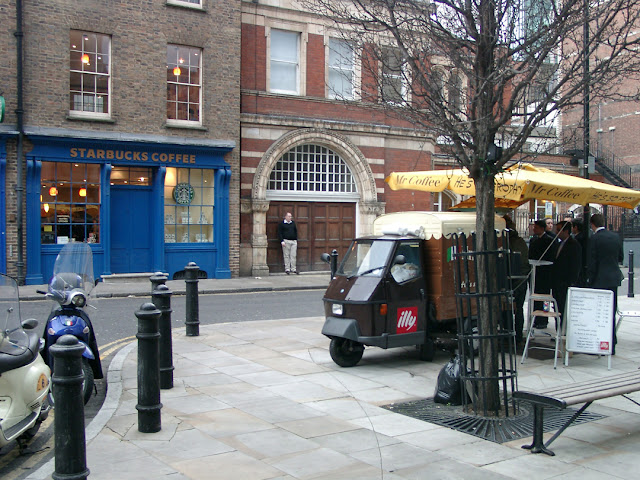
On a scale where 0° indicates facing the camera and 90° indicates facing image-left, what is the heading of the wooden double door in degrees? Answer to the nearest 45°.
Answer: approximately 0°

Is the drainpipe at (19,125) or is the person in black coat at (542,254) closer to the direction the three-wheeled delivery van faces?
the drainpipe

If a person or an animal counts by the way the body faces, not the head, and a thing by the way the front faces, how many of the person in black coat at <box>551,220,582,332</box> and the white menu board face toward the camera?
1

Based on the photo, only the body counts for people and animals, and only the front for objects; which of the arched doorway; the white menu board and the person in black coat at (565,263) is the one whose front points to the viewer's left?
the person in black coat

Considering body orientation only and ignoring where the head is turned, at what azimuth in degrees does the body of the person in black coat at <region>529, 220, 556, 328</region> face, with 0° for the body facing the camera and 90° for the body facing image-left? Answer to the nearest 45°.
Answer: approximately 45°

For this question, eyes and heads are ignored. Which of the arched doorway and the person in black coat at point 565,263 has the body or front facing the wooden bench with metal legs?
the arched doorway

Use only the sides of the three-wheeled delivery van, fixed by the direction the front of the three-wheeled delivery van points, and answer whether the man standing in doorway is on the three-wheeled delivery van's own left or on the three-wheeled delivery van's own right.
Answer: on the three-wheeled delivery van's own right

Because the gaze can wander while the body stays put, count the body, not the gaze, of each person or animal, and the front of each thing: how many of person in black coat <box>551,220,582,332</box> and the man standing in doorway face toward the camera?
1

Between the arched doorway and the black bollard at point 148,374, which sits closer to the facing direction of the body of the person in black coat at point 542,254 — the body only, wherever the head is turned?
the black bollard

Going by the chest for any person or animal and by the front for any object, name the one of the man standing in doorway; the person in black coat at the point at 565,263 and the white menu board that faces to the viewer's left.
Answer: the person in black coat

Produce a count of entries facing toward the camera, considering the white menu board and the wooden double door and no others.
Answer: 2

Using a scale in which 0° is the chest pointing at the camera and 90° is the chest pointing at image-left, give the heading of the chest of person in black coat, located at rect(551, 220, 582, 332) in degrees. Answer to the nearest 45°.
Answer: approximately 90°
